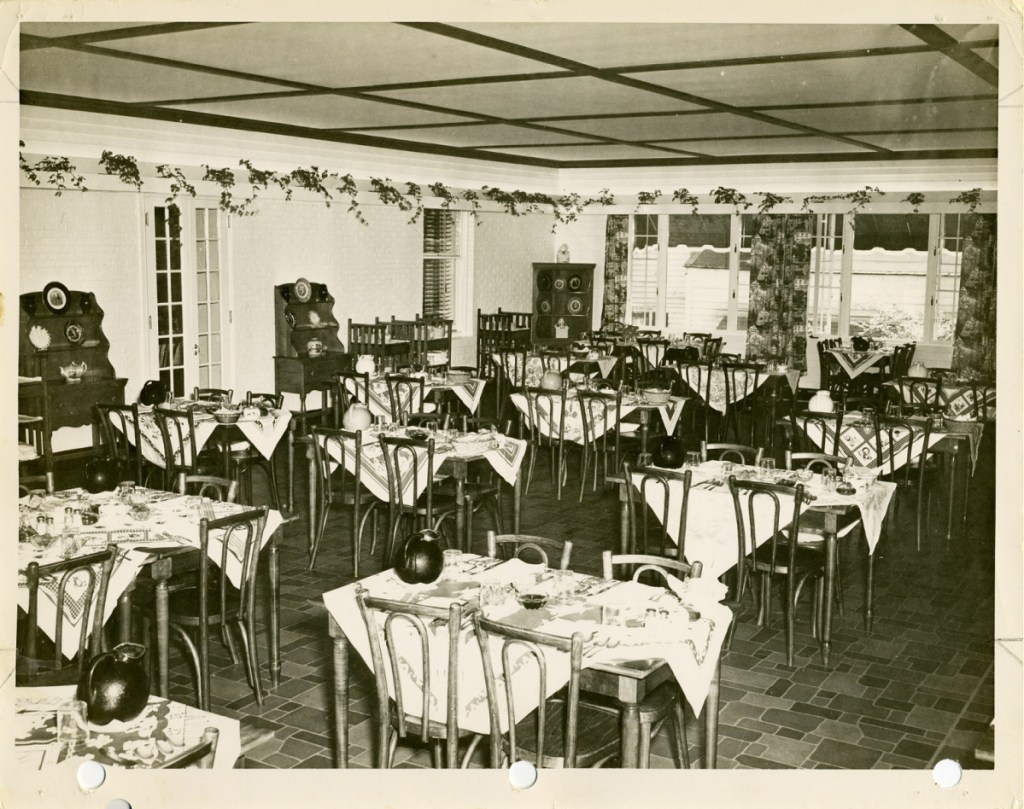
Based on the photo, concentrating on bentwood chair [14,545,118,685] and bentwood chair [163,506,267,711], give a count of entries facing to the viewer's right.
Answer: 0

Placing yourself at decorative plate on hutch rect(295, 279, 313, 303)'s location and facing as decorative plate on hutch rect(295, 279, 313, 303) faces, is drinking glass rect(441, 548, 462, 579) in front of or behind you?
in front

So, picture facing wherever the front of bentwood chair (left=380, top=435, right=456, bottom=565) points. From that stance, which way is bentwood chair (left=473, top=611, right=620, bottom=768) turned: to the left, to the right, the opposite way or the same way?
the same way

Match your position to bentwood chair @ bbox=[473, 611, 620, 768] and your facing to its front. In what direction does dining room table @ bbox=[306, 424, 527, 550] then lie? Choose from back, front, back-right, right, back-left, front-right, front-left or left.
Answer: front-left

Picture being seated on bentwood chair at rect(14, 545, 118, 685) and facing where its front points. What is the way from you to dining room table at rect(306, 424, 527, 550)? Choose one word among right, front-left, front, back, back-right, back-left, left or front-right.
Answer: right

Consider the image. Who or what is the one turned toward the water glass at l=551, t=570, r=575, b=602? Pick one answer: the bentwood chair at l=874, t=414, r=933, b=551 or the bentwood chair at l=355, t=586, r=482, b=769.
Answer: the bentwood chair at l=355, t=586, r=482, b=769

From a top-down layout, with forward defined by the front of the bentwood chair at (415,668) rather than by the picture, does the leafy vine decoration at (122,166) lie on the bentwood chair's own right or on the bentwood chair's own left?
on the bentwood chair's own left

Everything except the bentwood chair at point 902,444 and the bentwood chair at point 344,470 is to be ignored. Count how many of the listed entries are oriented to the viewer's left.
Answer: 0

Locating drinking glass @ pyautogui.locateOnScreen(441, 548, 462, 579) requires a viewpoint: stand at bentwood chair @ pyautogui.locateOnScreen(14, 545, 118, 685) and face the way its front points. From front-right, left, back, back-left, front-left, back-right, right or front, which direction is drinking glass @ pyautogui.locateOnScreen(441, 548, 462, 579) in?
back-right

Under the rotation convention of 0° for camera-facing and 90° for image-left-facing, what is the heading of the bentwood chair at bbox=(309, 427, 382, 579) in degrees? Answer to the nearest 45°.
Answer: approximately 225°

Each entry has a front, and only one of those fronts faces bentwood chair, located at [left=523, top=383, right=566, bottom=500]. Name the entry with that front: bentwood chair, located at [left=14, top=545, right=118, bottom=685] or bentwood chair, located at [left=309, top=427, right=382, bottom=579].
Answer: bentwood chair, located at [left=309, top=427, right=382, bottom=579]

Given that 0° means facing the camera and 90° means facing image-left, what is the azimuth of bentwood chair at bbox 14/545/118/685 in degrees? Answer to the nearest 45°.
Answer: approximately 135°

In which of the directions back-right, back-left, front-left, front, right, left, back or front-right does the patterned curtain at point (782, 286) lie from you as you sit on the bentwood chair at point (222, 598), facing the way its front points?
right

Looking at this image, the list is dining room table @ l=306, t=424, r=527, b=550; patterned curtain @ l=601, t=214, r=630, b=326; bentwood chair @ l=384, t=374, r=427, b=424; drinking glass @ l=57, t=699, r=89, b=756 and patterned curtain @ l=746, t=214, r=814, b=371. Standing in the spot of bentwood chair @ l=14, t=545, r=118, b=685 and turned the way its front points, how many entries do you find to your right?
4

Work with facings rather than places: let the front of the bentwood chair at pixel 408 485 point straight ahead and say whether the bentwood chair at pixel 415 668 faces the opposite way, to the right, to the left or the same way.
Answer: the same way

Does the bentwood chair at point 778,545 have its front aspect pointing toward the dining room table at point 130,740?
no

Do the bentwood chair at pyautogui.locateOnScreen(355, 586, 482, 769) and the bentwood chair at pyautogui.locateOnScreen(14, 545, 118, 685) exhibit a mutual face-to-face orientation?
no

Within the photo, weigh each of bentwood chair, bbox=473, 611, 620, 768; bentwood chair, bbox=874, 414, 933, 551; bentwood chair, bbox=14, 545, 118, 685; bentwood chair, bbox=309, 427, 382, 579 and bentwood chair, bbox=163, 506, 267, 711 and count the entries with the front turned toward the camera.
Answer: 0

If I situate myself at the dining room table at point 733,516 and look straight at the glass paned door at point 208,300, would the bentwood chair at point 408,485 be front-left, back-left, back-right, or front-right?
front-left

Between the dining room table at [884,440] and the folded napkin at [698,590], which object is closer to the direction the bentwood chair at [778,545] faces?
the dining room table

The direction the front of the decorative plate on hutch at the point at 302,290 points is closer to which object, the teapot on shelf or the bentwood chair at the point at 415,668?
the bentwood chair
